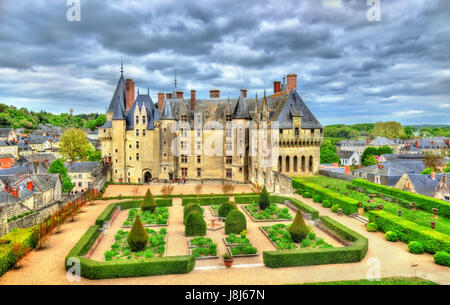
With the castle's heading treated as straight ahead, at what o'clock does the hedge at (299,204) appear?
The hedge is roughly at 11 o'clock from the castle.

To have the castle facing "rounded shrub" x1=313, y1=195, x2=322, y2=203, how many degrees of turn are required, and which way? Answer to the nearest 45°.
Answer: approximately 45° to its left

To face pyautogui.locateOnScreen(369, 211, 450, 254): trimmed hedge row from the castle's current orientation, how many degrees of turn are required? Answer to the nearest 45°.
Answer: approximately 45° to its left

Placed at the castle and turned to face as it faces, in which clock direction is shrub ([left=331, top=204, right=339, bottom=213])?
The shrub is roughly at 11 o'clock from the castle.

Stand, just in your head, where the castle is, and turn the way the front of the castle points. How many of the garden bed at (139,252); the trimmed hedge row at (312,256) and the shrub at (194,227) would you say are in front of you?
3

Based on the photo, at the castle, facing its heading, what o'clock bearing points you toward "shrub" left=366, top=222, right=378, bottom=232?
The shrub is roughly at 11 o'clock from the castle.

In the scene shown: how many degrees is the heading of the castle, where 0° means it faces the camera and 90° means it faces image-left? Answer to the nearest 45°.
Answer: approximately 0°
